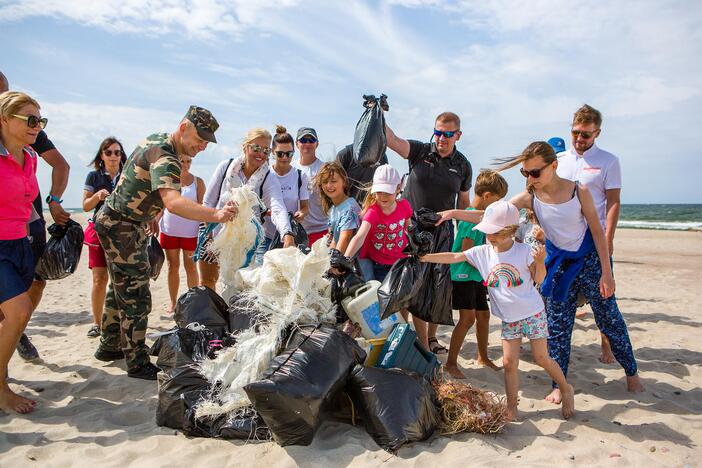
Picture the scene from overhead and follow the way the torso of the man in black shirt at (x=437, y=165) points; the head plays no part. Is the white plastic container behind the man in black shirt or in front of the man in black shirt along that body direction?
in front

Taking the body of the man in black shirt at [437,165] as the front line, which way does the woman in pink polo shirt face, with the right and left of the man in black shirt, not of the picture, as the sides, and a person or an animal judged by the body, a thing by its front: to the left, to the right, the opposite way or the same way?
to the left

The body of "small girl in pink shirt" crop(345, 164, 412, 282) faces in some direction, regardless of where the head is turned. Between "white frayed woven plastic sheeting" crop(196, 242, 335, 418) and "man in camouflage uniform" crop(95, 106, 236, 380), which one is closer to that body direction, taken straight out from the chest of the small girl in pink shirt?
the white frayed woven plastic sheeting

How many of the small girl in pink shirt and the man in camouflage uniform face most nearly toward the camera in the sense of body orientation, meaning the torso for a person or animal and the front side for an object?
1

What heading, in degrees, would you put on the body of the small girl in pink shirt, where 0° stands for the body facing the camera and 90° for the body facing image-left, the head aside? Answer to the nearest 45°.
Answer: approximately 0°

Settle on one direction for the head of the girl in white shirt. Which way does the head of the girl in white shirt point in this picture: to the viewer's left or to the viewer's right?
to the viewer's left

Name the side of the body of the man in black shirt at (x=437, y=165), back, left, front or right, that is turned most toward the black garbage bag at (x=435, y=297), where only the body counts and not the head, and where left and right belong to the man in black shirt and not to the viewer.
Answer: front

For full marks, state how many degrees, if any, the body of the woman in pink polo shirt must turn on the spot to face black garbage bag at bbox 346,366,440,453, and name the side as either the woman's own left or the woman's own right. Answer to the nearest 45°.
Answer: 0° — they already face it

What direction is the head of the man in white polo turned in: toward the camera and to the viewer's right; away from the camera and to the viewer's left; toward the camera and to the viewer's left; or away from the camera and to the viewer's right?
toward the camera and to the viewer's left

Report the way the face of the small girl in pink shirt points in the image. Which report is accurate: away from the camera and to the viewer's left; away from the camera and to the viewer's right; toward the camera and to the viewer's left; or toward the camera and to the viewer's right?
toward the camera and to the viewer's left

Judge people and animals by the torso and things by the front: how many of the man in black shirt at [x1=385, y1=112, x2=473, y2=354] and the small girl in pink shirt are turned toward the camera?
2

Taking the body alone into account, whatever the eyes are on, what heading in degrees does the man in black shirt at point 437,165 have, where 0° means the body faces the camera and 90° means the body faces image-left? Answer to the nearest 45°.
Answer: approximately 0°

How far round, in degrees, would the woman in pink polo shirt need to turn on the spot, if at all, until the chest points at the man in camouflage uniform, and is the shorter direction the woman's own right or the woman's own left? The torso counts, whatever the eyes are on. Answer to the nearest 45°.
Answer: approximately 45° to the woman's own left

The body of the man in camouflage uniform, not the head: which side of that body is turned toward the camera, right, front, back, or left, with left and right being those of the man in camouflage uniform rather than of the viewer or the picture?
right
